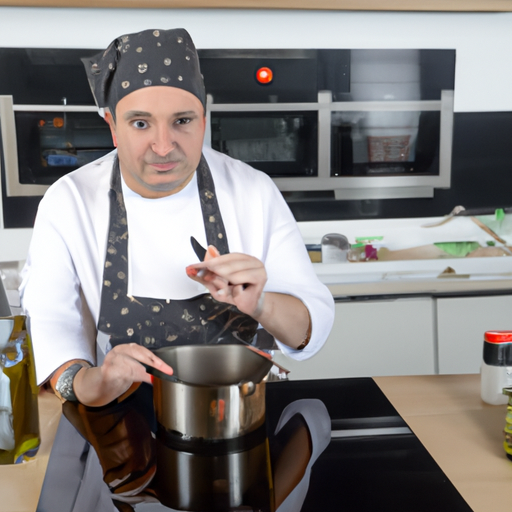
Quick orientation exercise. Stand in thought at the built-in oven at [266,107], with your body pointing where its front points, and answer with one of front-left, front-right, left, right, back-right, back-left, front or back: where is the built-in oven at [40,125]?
right

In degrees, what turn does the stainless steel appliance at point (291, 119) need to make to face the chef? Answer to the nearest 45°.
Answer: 0° — it already faces them

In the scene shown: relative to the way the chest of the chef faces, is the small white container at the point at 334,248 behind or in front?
behind

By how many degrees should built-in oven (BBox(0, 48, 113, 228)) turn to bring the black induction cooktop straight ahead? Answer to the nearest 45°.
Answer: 0° — it already faces it

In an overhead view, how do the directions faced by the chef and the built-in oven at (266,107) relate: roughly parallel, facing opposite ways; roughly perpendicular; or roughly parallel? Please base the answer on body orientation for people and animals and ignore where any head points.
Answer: roughly parallel

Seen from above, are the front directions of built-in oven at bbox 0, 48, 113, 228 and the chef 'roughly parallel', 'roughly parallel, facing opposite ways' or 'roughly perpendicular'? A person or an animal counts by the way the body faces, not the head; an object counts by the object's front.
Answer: roughly parallel

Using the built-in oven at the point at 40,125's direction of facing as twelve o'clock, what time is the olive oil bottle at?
The olive oil bottle is roughly at 12 o'clock from the built-in oven.

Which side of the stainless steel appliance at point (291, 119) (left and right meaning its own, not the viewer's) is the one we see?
front

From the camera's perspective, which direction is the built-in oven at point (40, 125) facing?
toward the camera

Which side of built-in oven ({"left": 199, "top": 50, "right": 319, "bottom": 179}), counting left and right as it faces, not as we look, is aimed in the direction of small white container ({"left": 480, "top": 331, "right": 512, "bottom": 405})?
front
